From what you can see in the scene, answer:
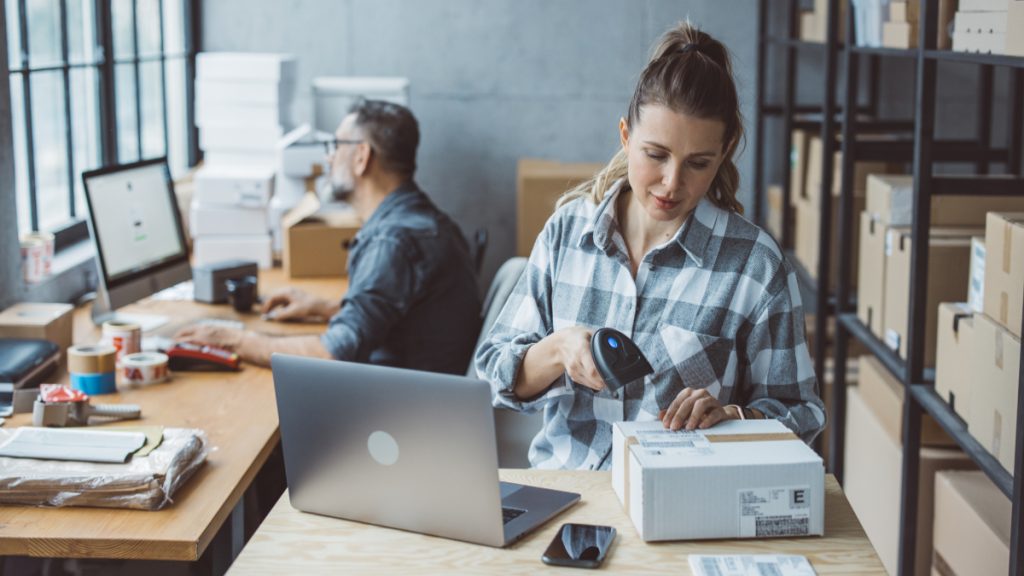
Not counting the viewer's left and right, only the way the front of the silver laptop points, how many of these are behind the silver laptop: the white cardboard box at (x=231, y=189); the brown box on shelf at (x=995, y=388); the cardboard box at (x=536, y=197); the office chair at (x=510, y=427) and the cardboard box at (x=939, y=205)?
0

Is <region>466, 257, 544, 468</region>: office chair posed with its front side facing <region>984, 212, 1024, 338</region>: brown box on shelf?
no

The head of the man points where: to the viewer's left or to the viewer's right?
to the viewer's left

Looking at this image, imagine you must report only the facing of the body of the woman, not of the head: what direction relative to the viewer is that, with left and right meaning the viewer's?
facing the viewer

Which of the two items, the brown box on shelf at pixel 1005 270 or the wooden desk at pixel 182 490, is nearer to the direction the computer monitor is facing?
the brown box on shelf

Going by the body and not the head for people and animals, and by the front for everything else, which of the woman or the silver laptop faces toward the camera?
the woman

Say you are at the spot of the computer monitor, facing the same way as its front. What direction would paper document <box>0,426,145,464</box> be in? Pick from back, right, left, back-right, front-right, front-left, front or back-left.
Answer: front-right

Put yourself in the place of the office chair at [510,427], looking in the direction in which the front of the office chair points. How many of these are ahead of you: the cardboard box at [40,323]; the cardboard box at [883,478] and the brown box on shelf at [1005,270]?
1

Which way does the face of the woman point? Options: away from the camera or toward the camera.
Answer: toward the camera

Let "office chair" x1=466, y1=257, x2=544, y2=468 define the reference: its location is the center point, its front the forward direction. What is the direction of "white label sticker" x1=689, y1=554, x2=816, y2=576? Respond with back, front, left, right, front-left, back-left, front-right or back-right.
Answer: left

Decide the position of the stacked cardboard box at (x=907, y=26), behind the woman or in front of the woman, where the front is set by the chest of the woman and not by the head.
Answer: behind

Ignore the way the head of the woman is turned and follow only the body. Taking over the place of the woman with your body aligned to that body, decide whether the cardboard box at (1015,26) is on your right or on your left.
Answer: on your left

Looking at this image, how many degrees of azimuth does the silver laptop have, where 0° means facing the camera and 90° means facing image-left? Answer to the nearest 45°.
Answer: approximately 225°

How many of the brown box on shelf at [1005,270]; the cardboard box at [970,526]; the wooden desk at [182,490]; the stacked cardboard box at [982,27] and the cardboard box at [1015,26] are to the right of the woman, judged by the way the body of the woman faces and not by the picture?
1
